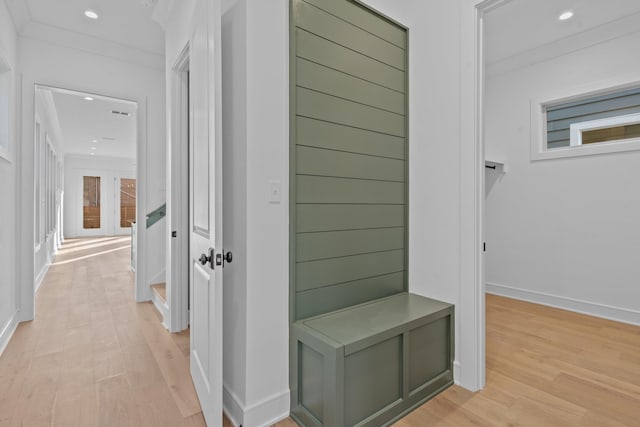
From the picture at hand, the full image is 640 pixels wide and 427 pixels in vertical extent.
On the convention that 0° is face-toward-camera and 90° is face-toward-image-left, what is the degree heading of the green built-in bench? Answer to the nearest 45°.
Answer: approximately 315°

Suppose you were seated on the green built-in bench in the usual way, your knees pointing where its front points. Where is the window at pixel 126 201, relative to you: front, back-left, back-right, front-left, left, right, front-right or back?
back

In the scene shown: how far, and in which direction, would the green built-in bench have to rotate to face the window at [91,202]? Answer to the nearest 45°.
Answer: approximately 180°

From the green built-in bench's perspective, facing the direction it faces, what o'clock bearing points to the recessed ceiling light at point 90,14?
The recessed ceiling light is roughly at 5 o'clock from the green built-in bench.

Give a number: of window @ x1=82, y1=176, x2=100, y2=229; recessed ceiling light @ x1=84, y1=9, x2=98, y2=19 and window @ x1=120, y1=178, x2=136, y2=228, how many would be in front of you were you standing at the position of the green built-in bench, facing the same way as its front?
0

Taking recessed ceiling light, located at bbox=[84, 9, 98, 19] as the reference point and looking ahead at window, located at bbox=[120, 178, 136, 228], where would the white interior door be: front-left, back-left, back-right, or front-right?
back-right

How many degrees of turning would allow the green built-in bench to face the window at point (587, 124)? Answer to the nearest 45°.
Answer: approximately 90° to its left
